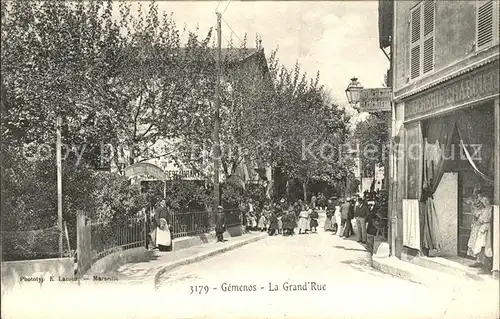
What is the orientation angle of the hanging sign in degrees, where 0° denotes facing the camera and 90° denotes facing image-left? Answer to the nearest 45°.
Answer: approximately 0°

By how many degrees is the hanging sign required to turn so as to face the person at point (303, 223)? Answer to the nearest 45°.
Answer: approximately 180°

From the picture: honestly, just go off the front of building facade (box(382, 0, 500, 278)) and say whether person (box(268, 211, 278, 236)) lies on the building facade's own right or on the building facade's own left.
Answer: on the building facade's own right

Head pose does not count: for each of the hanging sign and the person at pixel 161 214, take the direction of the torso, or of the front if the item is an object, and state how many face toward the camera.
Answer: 2

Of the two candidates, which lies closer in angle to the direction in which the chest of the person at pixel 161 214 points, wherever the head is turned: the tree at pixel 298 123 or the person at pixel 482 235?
the person
